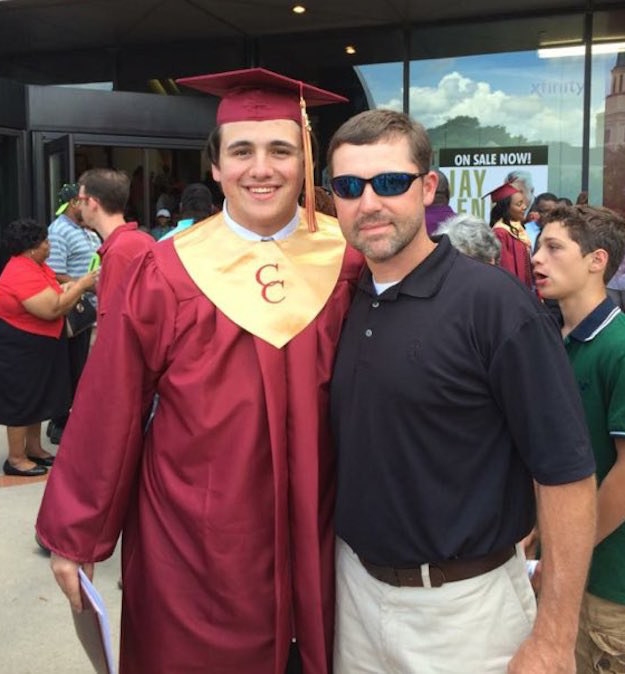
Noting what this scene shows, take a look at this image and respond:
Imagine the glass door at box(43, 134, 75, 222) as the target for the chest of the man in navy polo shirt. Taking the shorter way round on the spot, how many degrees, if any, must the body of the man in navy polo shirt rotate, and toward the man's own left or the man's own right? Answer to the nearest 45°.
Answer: approximately 90° to the man's own right

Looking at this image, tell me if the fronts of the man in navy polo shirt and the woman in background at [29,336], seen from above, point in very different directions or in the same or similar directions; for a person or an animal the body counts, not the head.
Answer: very different directions

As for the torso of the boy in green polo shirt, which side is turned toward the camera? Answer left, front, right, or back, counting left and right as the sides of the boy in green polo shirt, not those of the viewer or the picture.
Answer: left

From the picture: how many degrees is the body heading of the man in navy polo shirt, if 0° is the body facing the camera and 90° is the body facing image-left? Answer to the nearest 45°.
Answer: approximately 45°
